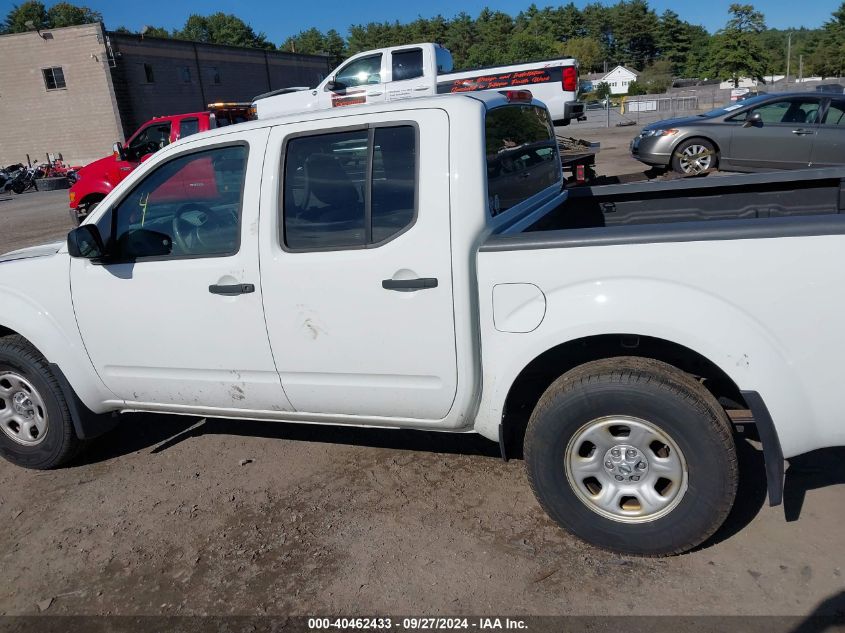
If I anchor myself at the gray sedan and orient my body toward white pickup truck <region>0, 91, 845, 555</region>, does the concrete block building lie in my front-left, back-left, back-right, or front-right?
back-right

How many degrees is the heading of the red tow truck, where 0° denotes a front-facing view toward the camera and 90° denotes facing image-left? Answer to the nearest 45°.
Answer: approximately 90°

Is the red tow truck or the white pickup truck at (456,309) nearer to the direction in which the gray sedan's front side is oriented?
the red tow truck

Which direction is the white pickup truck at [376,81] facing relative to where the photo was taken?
to the viewer's left

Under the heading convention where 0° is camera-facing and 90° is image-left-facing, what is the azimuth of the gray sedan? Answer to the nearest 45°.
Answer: approximately 90°

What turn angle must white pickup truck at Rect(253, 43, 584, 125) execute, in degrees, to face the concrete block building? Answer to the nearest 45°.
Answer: approximately 45° to its right

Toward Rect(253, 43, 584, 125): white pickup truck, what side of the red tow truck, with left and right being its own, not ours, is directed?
back

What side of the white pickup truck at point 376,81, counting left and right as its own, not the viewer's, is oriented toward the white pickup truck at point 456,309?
left

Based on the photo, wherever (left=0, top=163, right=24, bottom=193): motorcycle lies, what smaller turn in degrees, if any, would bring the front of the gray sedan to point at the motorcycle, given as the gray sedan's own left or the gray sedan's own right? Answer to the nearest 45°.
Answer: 0° — it already faces it
